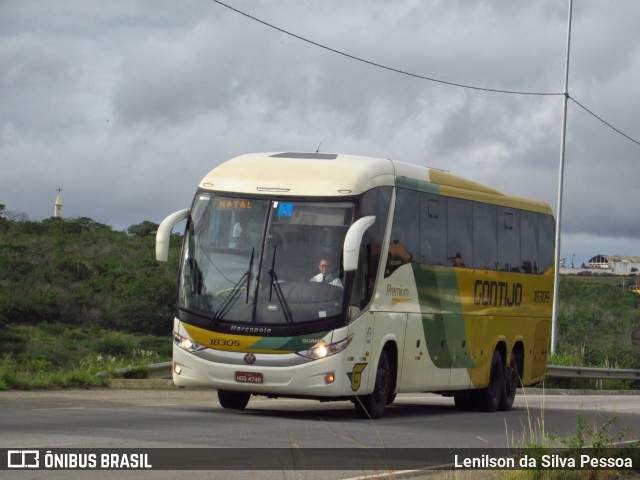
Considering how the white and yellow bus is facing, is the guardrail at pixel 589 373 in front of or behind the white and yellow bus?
behind

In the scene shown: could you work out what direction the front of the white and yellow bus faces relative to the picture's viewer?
facing the viewer and to the left of the viewer
